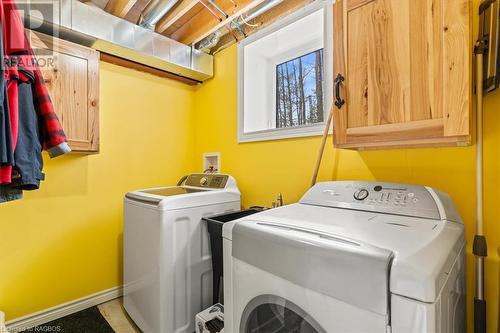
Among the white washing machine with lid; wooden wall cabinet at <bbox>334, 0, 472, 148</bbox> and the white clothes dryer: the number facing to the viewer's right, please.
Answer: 0

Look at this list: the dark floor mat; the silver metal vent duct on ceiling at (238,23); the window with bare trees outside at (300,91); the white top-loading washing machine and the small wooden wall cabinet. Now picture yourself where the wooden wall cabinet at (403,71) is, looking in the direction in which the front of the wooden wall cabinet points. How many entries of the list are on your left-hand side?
0

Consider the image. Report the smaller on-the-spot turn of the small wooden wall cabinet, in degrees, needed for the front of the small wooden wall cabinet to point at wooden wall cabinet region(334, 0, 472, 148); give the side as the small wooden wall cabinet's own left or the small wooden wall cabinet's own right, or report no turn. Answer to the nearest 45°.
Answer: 0° — it already faces it

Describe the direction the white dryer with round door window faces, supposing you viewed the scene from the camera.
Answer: facing the viewer and to the left of the viewer

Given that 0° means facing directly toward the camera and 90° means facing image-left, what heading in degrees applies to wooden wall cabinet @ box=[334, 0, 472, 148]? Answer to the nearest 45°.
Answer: approximately 45°

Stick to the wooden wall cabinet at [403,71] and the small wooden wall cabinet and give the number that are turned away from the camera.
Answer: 0

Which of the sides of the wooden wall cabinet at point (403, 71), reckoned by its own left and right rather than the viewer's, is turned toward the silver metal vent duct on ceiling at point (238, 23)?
right

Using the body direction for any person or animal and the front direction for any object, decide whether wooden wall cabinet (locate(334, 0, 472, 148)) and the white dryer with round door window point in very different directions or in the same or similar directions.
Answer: same or similar directions

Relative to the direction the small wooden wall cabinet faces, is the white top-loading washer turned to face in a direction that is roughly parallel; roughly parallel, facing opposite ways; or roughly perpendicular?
roughly perpendicular

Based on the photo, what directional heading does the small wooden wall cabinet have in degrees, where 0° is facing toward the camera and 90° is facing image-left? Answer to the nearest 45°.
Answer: approximately 315°

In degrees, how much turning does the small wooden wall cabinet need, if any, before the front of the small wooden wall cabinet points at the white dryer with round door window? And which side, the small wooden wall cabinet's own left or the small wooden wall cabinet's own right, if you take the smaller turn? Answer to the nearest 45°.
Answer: approximately 45° to the small wooden wall cabinet's own right

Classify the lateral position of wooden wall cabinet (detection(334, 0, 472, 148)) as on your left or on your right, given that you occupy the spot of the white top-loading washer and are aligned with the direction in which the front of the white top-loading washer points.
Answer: on your left

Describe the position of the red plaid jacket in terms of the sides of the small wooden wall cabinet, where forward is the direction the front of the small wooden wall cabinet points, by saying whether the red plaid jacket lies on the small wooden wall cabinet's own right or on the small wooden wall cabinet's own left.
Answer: on the small wooden wall cabinet's own right

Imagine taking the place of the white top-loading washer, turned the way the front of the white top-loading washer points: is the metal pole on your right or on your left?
on your left

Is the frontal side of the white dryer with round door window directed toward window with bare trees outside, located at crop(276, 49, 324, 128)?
no
